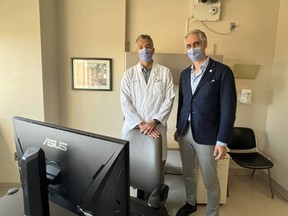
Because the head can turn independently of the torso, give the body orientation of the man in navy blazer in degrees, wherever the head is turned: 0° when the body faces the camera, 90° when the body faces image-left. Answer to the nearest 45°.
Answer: approximately 45°

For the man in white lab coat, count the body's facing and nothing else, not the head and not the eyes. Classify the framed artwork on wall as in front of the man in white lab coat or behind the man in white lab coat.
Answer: behind

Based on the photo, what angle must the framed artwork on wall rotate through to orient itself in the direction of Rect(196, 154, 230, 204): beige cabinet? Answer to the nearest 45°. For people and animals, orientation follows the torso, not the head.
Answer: approximately 45° to its left
